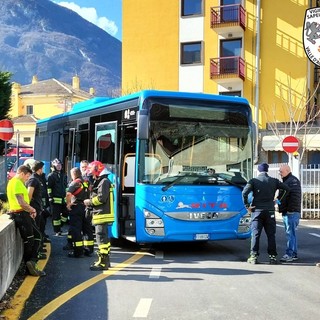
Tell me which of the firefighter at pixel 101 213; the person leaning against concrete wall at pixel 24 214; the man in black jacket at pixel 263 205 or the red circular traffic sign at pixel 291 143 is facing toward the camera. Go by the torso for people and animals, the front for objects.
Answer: the red circular traffic sign

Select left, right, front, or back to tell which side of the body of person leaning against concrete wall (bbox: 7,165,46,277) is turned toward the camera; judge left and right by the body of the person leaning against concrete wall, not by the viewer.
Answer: right

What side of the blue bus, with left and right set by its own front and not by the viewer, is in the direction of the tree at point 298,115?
left

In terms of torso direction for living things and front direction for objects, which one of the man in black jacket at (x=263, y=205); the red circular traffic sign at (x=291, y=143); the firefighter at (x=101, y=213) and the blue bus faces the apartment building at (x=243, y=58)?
the man in black jacket

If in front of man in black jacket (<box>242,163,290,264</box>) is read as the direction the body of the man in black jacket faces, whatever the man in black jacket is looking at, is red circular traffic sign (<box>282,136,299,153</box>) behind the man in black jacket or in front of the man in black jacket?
in front

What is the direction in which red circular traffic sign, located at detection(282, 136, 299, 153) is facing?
toward the camera

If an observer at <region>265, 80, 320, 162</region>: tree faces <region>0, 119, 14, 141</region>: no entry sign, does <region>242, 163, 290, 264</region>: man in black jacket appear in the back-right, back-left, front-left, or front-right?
front-left

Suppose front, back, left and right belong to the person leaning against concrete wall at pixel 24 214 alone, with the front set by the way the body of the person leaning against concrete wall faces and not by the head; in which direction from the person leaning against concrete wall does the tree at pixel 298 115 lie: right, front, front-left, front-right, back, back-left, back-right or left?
front-left

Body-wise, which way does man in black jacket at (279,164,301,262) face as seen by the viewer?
to the viewer's left

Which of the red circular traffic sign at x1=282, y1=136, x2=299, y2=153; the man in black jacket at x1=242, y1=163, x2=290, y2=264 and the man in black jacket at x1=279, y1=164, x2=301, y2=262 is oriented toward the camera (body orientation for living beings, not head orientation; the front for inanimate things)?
the red circular traffic sign

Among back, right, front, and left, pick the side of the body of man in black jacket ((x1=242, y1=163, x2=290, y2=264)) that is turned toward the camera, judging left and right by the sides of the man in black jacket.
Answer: back

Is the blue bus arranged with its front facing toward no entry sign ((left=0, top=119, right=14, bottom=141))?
no
